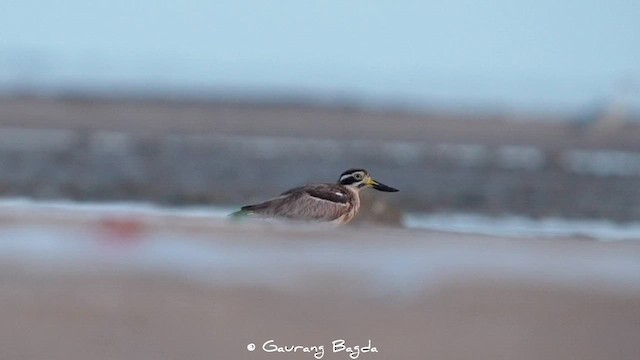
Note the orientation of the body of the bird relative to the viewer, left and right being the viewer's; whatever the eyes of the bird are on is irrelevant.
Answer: facing to the right of the viewer
